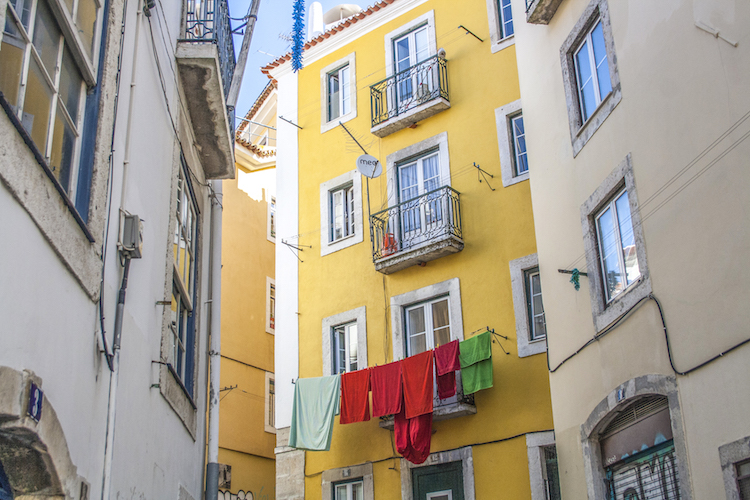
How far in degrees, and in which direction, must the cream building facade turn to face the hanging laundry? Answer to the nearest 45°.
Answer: approximately 90° to its right

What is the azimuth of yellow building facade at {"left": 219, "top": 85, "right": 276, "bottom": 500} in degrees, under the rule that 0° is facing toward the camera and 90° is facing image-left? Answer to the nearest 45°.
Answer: approximately 315°

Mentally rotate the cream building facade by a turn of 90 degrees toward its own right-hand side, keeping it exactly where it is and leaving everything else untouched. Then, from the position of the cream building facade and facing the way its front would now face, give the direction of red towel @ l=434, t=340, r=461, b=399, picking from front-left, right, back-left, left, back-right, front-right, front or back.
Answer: front

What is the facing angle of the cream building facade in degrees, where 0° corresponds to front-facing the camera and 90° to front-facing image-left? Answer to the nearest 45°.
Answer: approximately 45°

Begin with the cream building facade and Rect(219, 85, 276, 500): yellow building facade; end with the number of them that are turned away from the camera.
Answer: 0

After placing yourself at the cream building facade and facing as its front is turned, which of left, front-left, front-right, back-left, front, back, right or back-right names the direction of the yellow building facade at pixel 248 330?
right

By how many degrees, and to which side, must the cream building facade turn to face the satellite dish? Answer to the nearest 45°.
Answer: approximately 90° to its right
